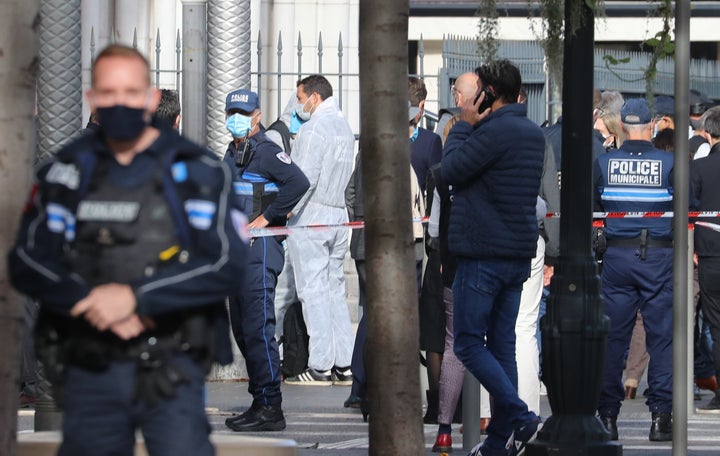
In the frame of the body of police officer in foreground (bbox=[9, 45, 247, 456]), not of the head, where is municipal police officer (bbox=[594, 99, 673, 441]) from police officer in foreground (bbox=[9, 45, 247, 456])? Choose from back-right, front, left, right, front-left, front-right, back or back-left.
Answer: back-left

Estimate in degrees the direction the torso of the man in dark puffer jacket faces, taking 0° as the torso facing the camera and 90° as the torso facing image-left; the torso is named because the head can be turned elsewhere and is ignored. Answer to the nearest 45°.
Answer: approximately 135°

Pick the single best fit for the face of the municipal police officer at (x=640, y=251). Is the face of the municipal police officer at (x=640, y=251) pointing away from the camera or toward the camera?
away from the camera

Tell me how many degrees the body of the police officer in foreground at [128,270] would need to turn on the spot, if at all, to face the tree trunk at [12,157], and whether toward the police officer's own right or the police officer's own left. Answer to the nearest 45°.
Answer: approximately 135° to the police officer's own right

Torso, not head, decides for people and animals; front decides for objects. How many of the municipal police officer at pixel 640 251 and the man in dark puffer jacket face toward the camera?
0

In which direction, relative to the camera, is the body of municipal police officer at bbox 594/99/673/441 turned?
away from the camera

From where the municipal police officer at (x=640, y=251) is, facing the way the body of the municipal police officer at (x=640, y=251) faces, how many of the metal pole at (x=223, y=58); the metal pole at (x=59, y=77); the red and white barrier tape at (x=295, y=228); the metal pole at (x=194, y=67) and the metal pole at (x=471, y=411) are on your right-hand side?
0

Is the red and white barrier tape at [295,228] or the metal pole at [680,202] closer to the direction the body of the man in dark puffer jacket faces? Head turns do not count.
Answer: the red and white barrier tape

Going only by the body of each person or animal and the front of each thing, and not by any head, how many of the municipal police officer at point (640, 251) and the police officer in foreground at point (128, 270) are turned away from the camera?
1

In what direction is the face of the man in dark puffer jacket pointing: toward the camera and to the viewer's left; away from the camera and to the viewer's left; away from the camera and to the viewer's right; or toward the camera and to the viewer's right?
away from the camera and to the viewer's left

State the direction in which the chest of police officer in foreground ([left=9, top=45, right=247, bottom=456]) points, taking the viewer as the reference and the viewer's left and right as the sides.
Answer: facing the viewer

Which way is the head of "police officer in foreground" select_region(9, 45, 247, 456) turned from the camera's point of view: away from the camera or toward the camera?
toward the camera

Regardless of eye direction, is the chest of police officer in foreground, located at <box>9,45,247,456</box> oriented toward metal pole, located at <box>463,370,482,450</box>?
no

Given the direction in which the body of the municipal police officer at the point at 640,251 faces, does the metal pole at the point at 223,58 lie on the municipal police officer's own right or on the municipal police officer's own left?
on the municipal police officer's own left

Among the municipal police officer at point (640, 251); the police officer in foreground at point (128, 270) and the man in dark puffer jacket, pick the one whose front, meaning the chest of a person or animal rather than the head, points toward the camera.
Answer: the police officer in foreground at point (128, 270)

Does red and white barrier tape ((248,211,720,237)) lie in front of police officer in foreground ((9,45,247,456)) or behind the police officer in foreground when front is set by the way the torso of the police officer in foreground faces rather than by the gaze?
behind

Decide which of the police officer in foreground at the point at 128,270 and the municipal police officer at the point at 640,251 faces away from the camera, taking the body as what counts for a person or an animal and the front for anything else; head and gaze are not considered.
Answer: the municipal police officer at the point at 640,251
